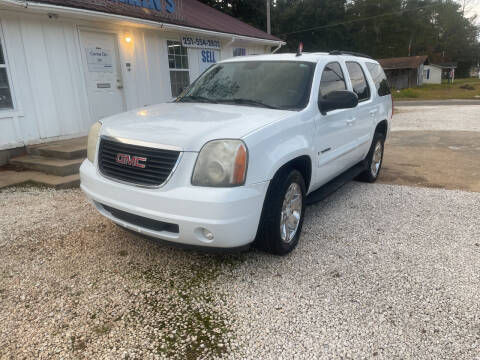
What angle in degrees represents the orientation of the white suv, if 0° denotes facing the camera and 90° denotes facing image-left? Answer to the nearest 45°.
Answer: approximately 45°

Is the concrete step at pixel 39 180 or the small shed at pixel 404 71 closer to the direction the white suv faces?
the concrete step

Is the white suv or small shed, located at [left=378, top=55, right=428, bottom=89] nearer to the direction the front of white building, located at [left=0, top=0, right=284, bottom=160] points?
the white suv

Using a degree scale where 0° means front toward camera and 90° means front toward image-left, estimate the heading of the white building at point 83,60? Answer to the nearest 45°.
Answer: approximately 315°

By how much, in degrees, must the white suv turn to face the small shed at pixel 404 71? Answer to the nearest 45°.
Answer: approximately 180°

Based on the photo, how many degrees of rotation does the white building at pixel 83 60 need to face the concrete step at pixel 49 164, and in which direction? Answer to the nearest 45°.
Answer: approximately 45° to its right

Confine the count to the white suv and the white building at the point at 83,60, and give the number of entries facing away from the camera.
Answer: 0

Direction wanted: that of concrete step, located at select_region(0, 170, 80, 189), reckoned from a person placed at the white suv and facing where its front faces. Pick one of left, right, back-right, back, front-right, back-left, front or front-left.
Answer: right

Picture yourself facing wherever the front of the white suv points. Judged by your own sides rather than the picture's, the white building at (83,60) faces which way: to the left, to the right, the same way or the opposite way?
to the left

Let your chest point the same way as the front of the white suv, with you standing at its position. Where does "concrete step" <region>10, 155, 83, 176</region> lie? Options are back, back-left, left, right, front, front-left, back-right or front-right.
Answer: right

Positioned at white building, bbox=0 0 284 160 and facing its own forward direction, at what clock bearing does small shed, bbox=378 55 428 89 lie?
The small shed is roughly at 9 o'clock from the white building.

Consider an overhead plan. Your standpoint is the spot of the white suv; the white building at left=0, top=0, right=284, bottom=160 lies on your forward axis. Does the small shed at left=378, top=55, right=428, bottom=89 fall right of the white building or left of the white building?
right

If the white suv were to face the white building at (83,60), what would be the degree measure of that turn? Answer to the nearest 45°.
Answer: approximately 90° to its right
